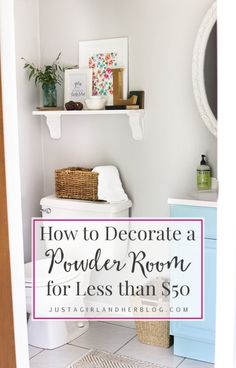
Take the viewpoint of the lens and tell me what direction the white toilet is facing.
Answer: facing the viewer and to the left of the viewer

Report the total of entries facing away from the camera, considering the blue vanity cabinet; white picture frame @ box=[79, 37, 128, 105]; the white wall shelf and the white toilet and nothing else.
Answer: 0

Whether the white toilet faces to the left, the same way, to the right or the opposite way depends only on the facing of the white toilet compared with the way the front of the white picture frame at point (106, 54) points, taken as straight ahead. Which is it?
the same way

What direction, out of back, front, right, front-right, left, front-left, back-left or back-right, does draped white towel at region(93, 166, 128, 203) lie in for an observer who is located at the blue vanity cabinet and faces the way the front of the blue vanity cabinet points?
right

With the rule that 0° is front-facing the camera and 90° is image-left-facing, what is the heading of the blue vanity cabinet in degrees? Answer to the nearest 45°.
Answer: approximately 45°

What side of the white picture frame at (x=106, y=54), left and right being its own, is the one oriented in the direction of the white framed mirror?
left

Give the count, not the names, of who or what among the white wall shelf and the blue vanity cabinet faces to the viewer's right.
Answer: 0

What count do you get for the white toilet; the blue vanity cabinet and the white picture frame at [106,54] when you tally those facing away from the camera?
0

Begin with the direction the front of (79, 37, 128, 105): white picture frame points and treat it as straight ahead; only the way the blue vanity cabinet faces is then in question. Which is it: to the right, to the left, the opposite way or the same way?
the same way

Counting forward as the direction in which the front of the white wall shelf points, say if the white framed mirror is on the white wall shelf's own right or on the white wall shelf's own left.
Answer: on the white wall shelf's own left

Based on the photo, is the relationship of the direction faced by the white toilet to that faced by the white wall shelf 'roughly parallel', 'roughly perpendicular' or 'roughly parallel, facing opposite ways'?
roughly parallel
